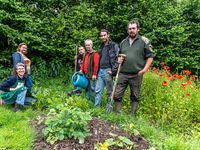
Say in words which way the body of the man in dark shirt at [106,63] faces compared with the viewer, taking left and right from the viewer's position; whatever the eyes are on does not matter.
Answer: facing the viewer and to the left of the viewer

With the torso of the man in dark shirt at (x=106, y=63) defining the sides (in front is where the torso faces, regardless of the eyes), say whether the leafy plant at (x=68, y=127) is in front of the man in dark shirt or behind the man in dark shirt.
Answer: in front

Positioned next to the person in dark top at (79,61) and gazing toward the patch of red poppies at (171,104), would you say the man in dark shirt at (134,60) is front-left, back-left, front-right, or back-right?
front-right

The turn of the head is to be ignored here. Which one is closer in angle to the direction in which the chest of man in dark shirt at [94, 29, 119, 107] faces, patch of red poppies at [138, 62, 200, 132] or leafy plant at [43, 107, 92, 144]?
the leafy plant

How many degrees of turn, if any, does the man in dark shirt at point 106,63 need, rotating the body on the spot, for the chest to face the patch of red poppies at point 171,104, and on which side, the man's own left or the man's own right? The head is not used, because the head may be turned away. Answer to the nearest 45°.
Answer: approximately 135° to the man's own left

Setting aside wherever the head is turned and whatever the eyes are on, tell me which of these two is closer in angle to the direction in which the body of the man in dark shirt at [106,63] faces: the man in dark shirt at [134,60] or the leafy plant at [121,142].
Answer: the leafy plant

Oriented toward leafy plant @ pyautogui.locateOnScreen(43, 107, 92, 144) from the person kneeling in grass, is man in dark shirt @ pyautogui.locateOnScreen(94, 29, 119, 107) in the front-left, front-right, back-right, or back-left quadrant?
front-left

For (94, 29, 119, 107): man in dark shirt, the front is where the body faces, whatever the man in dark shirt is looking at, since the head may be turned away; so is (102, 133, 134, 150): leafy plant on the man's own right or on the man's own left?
on the man's own left

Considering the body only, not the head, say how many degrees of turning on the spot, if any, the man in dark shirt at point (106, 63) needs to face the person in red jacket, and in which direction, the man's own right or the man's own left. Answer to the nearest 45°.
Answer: approximately 90° to the man's own right
